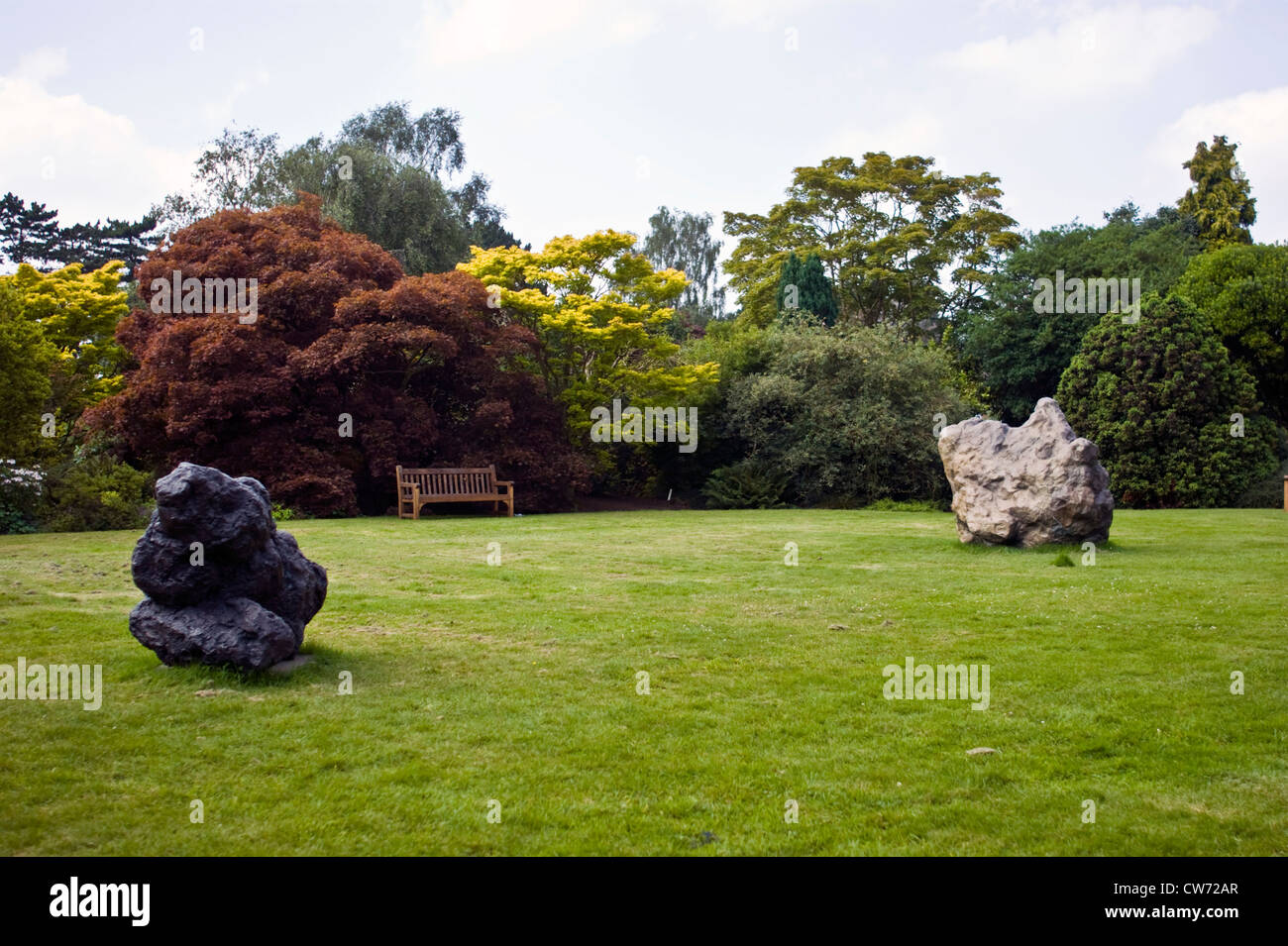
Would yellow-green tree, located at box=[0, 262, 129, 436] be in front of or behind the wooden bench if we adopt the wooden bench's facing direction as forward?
behind

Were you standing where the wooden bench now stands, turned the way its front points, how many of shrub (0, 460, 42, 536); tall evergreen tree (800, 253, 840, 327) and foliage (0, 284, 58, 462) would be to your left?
1

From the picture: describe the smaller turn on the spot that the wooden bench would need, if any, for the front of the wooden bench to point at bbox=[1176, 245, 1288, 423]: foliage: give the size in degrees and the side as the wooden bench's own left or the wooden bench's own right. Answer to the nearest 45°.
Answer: approximately 45° to the wooden bench's own left

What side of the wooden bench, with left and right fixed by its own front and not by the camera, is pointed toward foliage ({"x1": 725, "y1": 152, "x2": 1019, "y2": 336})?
left

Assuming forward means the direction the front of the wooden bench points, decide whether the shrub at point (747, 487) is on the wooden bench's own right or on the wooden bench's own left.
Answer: on the wooden bench's own left

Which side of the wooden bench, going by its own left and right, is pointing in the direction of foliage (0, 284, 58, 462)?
right

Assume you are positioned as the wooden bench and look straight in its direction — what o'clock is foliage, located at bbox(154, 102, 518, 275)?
The foliage is roughly at 7 o'clock from the wooden bench.

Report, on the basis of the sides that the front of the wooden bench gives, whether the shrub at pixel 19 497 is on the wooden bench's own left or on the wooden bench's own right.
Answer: on the wooden bench's own right

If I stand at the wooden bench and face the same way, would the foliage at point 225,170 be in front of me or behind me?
behind

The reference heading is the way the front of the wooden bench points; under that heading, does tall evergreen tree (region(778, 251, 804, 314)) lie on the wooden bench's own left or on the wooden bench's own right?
on the wooden bench's own left

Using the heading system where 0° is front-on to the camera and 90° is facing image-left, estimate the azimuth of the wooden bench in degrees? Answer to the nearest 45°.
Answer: approximately 315°

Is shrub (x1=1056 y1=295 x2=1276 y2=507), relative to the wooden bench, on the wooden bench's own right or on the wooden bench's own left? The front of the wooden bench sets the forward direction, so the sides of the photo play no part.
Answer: on the wooden bench's own left

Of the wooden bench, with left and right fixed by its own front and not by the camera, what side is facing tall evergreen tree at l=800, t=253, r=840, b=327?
left
